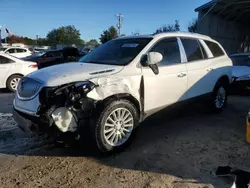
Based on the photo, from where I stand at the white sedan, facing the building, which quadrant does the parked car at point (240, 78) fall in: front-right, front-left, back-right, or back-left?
front-right

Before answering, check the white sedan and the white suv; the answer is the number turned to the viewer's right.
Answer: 0

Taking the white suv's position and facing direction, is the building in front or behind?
behind

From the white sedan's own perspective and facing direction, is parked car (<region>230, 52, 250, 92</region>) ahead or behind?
behind

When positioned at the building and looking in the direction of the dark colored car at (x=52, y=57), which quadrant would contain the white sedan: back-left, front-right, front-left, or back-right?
front-left

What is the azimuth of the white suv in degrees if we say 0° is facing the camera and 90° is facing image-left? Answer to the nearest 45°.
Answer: approximately 45°

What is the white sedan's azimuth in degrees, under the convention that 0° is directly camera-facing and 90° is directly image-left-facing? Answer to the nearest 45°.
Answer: approximately 90°

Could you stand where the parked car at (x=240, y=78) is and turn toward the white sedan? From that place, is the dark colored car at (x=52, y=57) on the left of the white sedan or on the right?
right

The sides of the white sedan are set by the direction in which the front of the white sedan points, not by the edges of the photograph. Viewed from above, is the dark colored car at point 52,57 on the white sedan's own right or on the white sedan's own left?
on the white sedan's own right
